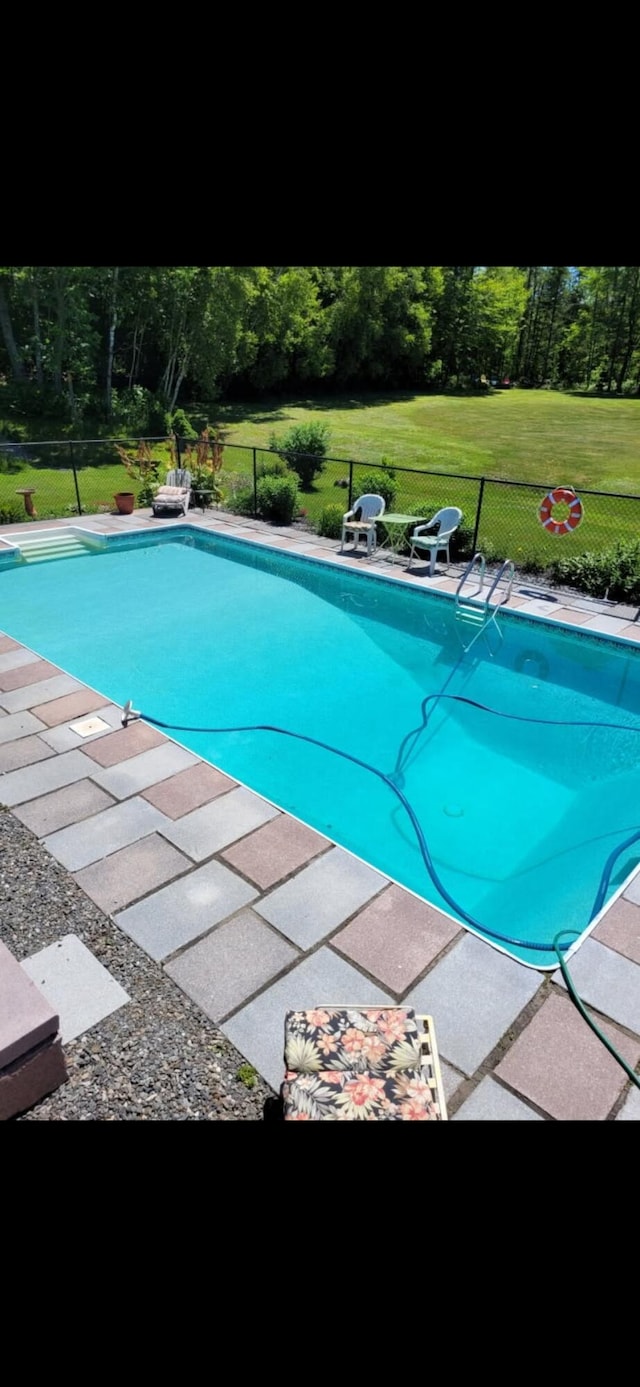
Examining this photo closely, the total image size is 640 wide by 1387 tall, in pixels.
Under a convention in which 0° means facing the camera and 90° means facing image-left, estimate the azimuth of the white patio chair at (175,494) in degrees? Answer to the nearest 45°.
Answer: approximately 45°

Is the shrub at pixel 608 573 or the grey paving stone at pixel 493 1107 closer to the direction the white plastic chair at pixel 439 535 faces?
the grey paving stone

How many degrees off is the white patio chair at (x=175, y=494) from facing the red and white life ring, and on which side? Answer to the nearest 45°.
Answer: approximately 90° to its left

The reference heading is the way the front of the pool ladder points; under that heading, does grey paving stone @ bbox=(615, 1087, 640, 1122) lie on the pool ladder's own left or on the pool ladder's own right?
on the pool ladder's own left
